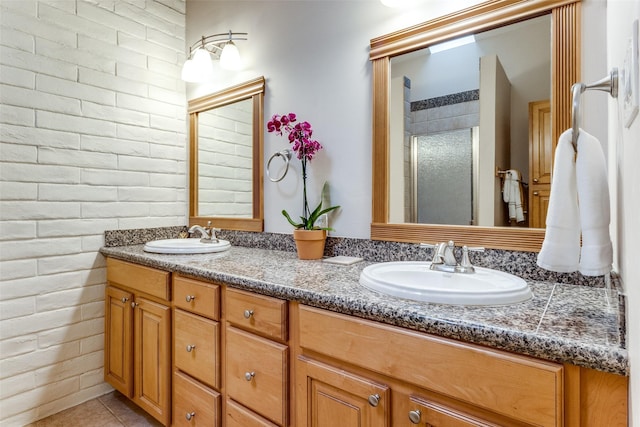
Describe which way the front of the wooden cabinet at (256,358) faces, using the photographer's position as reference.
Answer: facing the viewer and to the left of the viewer

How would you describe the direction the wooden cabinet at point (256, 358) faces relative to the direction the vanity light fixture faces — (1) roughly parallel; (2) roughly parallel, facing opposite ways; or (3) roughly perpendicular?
roughly parallel

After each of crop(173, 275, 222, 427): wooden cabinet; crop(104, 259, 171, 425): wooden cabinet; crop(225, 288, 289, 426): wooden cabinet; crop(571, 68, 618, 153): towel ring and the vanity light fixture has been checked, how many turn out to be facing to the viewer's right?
0

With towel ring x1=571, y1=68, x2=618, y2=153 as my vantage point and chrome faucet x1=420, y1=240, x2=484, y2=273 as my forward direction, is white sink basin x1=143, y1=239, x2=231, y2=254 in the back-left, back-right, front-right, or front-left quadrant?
front-left

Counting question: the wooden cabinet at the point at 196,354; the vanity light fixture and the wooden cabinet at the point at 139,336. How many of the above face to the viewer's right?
0

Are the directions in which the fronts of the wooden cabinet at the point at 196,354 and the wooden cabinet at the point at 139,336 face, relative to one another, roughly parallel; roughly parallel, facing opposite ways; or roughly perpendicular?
roughly parallel

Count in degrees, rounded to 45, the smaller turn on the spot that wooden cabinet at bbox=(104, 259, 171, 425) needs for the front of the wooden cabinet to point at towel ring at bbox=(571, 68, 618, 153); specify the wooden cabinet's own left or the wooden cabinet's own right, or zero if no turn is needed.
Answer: approximately 90° to the wooden cabinet's own left

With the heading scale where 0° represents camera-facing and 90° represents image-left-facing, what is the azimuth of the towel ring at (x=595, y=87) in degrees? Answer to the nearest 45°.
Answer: approximately 90°

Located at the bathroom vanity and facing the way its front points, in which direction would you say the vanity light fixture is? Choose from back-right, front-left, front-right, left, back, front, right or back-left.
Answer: right

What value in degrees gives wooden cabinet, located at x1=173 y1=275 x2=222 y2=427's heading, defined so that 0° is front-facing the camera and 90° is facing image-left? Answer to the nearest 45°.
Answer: approximately 45°

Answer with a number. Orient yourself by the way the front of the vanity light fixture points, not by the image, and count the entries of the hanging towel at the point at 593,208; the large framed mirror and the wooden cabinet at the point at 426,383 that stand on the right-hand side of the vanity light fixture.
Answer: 0

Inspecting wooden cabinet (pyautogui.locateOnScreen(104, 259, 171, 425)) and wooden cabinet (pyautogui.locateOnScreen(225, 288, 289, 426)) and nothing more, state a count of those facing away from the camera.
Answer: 0

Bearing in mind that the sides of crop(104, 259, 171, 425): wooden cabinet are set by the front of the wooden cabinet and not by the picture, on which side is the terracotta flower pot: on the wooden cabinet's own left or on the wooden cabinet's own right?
on the wooden cabinet's own left

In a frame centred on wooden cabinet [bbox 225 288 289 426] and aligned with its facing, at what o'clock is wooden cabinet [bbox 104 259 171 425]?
wooden cabinet [bbox 104 259 171 425] is roughly at 3 o'clock from wooden cabinet [bbox 225 288 289 426].

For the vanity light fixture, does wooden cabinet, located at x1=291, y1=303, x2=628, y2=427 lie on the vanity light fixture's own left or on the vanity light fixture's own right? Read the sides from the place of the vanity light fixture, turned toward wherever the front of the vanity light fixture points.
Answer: on the vanity light fixture's own left

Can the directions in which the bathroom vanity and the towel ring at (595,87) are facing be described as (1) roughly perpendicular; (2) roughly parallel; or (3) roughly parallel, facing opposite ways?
roughly perpendicular
